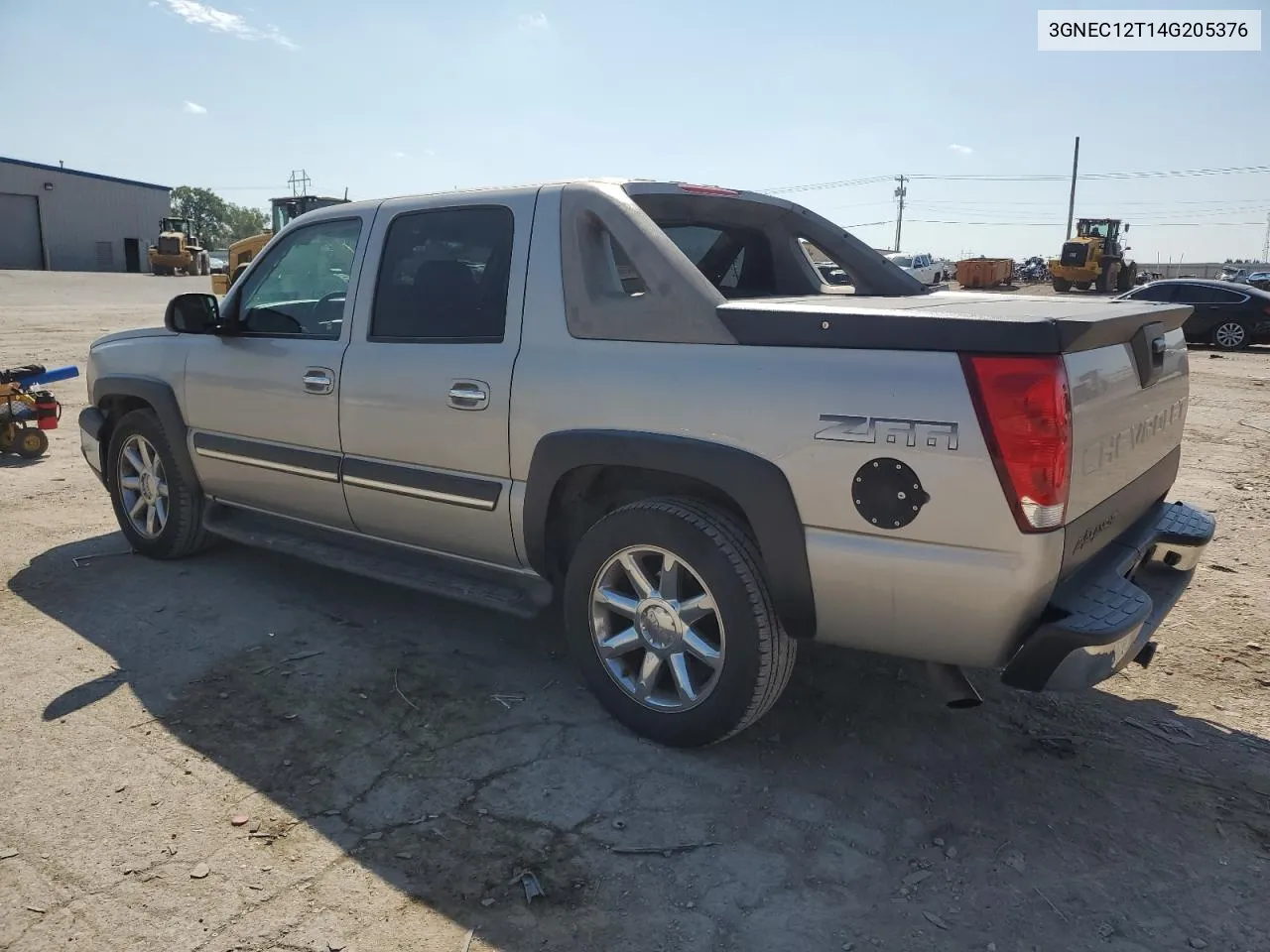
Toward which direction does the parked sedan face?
to the viewer's left

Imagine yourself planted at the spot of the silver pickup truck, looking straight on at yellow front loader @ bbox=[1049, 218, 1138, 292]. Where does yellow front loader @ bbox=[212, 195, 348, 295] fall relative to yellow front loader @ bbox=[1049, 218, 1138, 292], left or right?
left

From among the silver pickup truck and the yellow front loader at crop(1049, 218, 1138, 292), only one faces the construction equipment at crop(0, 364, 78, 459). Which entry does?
the silver pickup truck

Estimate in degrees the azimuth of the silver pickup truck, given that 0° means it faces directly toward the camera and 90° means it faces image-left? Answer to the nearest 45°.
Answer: approximately 135°

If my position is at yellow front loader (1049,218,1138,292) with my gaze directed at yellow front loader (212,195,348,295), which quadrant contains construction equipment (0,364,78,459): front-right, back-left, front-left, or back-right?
front-left

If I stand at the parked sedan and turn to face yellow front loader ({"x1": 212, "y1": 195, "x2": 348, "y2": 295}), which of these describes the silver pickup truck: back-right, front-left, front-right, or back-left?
front-left
